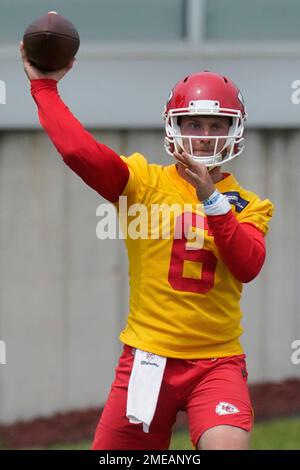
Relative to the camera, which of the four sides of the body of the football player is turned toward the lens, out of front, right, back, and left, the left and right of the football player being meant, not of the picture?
front
